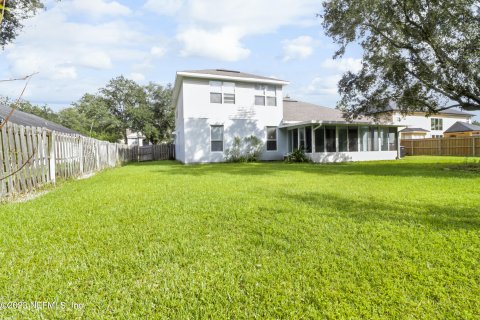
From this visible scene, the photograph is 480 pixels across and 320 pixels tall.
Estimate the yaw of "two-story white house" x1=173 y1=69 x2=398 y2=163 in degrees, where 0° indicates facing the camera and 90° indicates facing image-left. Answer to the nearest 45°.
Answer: approximately 180°

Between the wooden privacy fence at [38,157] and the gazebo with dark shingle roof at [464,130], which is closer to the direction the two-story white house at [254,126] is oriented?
the gazebo with dark shingle roof

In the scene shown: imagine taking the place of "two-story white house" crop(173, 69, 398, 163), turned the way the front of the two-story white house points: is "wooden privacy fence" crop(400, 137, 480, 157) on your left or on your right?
on your right

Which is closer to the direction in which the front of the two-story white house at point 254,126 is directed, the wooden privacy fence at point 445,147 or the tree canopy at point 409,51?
the wooden privacy fence

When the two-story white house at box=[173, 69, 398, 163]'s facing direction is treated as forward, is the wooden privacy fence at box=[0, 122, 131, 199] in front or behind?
behind
